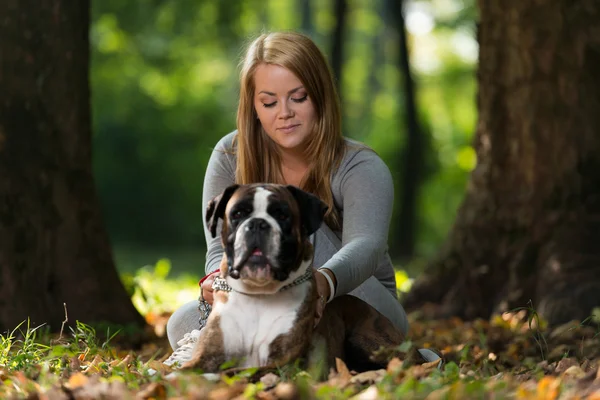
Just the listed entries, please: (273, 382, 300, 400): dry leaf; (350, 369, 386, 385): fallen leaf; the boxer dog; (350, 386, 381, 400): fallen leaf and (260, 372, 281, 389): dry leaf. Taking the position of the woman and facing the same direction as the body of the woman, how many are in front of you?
5

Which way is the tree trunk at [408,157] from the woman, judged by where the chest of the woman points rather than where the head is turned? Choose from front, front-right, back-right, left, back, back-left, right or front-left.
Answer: back

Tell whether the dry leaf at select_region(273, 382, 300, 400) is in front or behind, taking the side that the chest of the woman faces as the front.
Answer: in front

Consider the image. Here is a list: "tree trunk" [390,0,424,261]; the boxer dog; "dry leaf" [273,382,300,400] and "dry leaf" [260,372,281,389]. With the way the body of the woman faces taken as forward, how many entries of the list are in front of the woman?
3

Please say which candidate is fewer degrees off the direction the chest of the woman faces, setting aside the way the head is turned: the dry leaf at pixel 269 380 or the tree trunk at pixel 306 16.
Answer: the dry leaf

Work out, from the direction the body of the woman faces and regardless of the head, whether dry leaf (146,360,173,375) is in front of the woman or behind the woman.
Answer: in front

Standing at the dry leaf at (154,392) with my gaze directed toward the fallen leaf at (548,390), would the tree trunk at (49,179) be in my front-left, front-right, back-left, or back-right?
back-left

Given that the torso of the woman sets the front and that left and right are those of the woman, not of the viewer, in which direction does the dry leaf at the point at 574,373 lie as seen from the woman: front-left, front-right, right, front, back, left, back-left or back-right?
front-left

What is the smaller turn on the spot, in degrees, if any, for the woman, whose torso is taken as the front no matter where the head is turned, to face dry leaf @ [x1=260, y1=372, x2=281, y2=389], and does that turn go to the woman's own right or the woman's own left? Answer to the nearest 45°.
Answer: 0° — they already face it

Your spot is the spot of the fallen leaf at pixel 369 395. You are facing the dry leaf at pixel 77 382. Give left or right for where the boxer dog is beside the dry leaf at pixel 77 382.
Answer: right

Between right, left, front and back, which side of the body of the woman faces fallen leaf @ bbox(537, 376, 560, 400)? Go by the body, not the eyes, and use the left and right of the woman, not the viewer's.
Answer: front

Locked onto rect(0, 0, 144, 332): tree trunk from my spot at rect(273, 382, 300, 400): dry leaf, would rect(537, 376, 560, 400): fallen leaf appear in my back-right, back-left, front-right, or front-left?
back-right

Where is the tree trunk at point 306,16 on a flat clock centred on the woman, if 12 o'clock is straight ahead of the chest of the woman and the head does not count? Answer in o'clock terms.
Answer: The tree trunk is roughly at 6 o'clock from the woman.

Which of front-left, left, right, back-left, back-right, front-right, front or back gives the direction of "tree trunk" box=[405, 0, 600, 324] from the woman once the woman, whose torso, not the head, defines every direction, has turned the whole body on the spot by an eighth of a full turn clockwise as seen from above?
back

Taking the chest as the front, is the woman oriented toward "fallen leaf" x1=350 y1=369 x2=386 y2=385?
yes

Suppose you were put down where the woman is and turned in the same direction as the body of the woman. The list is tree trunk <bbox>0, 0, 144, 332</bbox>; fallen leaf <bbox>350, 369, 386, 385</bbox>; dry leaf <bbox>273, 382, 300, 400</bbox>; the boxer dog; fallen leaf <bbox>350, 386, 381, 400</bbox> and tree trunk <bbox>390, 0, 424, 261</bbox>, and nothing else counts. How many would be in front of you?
4

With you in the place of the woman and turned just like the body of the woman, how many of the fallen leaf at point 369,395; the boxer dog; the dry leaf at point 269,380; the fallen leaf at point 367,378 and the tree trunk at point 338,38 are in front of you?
4

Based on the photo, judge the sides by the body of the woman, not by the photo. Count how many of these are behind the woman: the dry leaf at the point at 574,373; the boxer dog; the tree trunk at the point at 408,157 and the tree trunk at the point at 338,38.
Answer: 2

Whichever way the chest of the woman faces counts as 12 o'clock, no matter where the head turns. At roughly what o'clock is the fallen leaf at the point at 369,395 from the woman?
The fallen leaf is roughly at 12 o'clock from the woman.

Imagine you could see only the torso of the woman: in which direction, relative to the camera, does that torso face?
toward the camera

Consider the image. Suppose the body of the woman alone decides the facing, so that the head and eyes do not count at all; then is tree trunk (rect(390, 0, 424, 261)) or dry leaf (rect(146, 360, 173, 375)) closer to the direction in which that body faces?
the dry leaf
